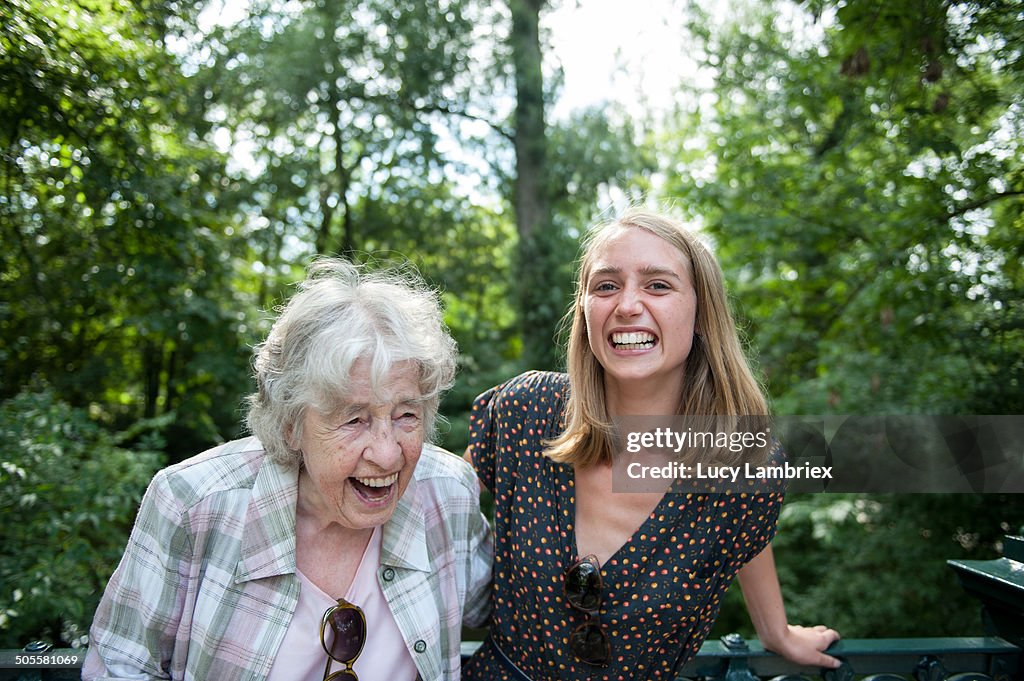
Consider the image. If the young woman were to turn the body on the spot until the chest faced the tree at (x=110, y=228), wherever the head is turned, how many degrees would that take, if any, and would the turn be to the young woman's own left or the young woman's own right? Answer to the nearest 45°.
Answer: approximately 135° to the young woman's own right

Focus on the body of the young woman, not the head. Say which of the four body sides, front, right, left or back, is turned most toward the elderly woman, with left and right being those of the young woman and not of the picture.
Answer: right

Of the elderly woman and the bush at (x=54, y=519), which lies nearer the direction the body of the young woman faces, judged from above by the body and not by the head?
the elderly woman

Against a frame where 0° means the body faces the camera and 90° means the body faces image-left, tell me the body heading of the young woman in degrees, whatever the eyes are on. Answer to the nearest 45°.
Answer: approximately 0°

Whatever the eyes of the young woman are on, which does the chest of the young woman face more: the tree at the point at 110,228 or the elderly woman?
the elderly woman
